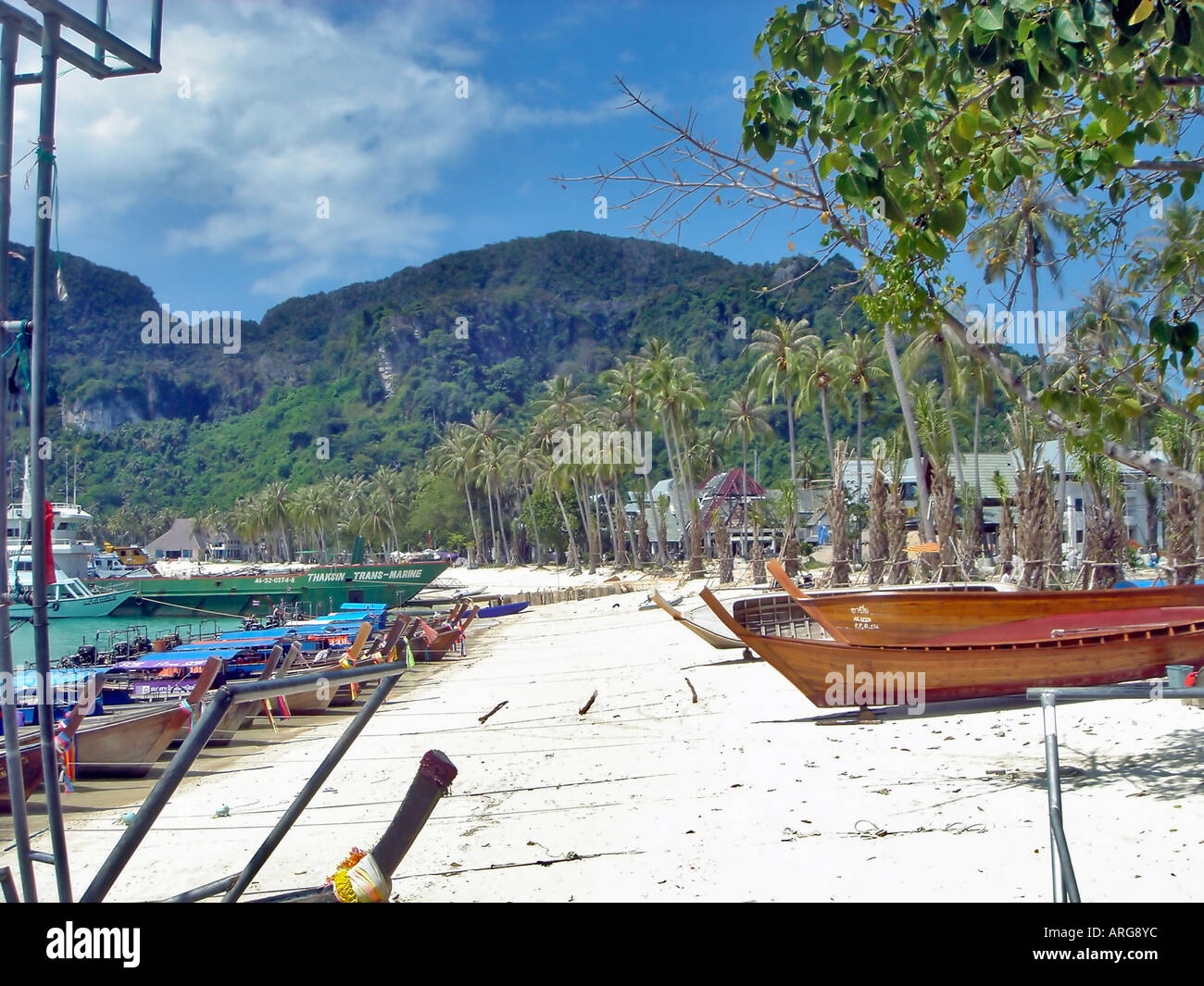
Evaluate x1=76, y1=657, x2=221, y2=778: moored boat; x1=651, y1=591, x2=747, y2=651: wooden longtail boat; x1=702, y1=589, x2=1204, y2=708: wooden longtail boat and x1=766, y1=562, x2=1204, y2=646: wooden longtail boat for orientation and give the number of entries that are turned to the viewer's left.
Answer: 3

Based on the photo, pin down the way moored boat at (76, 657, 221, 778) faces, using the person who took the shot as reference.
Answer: facing to the right of the viewer

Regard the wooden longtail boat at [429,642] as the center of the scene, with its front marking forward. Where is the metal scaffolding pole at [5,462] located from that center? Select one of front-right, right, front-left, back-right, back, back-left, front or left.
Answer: right

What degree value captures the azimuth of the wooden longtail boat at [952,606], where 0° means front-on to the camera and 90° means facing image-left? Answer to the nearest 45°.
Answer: approximately 90°

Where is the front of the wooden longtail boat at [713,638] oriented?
to the viewer's left

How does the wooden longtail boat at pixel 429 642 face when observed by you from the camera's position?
facing to the right of the viewer

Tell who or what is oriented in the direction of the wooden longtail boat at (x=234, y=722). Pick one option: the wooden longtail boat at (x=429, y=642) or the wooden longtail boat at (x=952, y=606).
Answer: the wooden longtail boat at (x=952, y=606)

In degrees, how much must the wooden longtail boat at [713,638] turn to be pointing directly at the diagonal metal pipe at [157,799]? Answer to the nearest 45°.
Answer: approximately 90° to its left

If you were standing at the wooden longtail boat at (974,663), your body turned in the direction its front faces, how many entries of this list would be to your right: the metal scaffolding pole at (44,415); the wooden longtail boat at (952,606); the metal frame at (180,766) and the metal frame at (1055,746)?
1

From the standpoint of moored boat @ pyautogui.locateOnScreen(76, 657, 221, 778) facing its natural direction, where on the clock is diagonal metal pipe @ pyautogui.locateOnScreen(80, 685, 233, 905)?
The diagonal metal pipe is roughly at 3 o'clock from the moored boat.

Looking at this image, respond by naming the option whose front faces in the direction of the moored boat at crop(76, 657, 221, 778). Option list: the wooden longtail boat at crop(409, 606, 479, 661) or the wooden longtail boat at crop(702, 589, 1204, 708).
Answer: the wooden longtail boat at crop(702, 589, 1204, 708)

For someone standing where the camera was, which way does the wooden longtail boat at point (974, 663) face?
facing to the left of the viewer

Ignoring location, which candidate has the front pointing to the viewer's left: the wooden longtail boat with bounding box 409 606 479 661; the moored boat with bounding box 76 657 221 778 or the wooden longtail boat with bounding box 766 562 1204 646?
the wooden longtail boat with bounding box 766 562 1204 646

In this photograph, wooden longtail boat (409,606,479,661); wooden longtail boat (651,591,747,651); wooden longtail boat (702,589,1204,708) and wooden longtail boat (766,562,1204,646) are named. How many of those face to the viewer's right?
1
